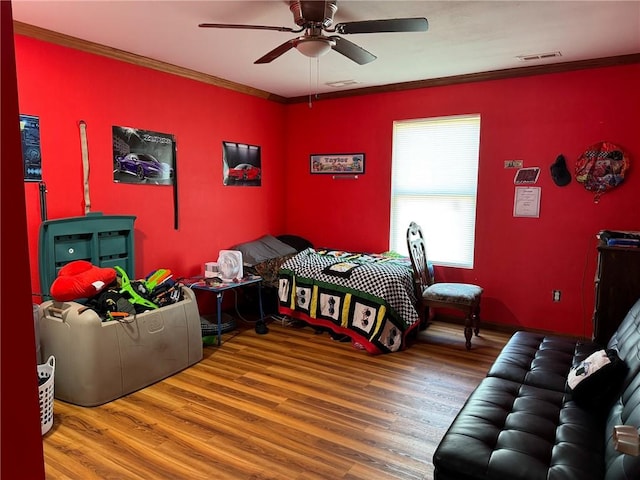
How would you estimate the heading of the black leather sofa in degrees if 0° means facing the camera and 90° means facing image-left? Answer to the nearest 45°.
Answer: approximately 90°

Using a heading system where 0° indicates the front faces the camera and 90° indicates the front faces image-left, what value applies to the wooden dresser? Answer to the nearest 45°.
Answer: approximately 90°

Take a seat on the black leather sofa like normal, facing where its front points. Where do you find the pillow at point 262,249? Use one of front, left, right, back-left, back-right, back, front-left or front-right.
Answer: front-right

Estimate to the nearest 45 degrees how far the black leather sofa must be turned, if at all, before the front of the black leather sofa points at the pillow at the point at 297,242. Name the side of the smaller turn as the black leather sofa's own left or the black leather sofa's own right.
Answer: approximately 45° to the black leather sofa's own right

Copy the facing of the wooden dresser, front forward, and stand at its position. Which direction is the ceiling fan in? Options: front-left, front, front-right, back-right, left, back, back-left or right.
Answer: front-left

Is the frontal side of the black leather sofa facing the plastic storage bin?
yes

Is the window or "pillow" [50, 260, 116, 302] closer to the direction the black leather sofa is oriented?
the pillow

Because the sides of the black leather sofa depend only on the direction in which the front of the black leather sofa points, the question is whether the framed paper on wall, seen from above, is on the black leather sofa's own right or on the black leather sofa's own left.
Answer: on the black leather sofa's own right

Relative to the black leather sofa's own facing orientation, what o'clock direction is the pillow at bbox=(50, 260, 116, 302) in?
The pillow is roughly at 12 o'clock from the black leather sofa.

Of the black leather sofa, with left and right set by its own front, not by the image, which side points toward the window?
right

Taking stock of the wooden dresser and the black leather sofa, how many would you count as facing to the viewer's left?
2

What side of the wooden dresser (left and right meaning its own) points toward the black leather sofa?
left
